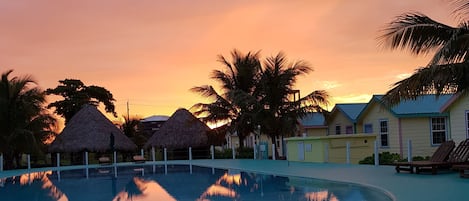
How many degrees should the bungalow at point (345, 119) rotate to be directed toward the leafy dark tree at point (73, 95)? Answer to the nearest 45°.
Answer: approximately 90° to its right

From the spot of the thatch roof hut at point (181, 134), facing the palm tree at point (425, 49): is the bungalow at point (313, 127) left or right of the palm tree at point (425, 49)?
left

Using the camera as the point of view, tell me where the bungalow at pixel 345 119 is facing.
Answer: facing the viewer and to the left of the viewer

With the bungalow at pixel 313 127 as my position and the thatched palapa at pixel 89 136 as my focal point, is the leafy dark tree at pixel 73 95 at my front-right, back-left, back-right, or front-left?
front-right

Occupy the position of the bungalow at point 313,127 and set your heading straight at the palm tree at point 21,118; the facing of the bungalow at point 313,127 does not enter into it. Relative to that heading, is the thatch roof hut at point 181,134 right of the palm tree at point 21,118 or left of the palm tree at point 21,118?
right

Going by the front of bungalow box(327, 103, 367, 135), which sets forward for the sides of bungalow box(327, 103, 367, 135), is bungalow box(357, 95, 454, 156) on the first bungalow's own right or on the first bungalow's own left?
on the first bungalow's own left

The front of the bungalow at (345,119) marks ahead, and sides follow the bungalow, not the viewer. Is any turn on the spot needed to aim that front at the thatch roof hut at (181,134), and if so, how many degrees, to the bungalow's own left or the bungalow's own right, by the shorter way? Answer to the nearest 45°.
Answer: approximately 90° to the bungalow's own right

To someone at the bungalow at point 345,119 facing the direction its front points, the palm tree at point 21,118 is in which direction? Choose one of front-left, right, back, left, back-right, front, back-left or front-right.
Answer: front-right

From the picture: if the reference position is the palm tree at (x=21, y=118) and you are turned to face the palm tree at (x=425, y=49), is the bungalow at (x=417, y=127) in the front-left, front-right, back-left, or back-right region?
front-left
